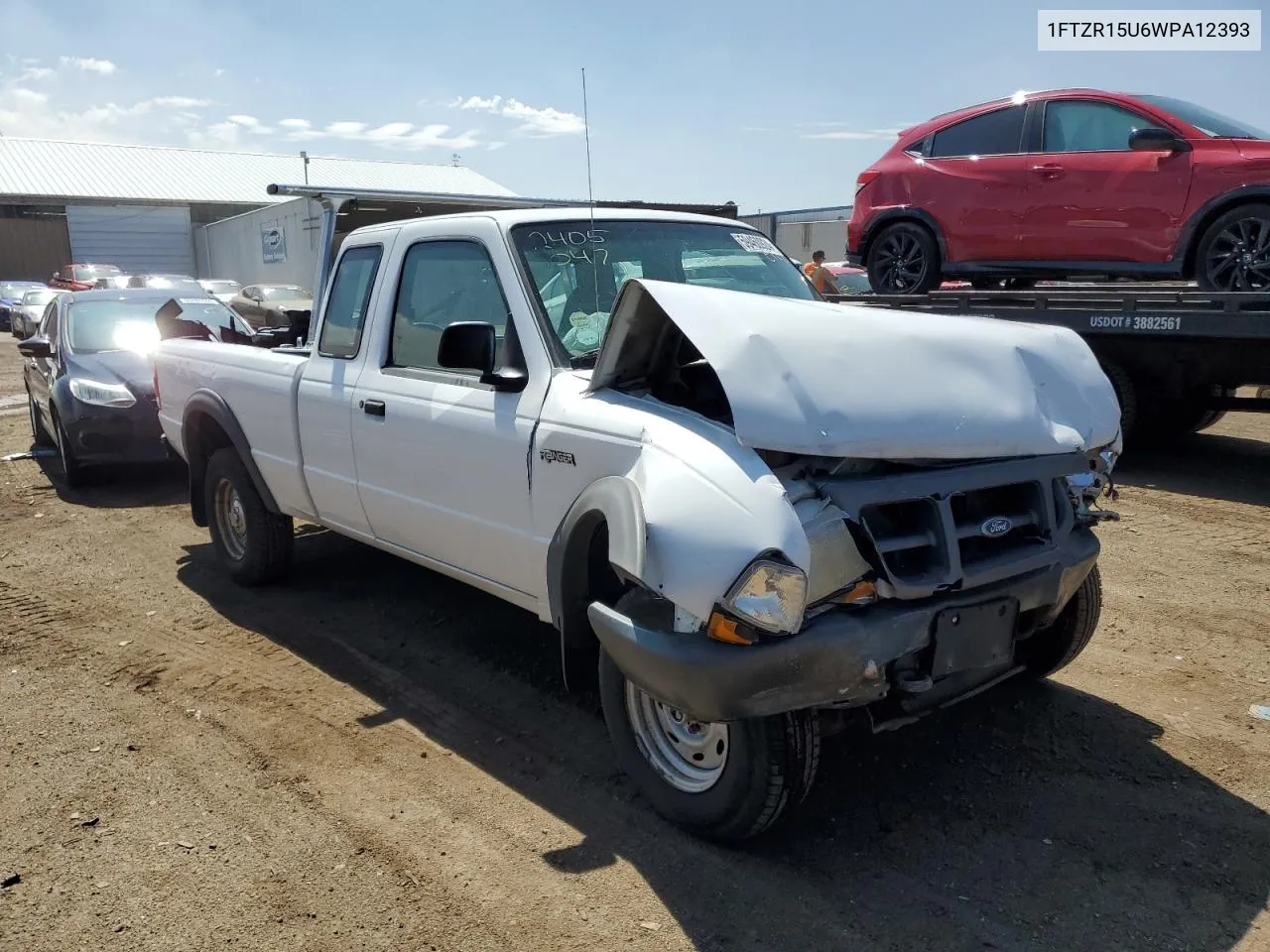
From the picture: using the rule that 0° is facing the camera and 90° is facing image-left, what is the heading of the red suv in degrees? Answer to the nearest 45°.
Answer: approximately 270°

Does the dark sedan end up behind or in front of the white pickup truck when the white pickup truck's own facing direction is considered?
behind

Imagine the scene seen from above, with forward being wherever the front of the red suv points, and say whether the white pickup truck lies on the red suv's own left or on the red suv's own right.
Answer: on the red suv's own right

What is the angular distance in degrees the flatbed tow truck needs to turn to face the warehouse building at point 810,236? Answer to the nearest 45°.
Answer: approximately 90° to its left

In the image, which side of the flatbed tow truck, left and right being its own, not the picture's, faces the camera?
right

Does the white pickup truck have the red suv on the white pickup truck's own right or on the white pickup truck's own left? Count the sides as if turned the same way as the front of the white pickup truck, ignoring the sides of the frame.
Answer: on the white pickup truck's own left

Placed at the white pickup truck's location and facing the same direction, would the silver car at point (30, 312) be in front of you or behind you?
behind

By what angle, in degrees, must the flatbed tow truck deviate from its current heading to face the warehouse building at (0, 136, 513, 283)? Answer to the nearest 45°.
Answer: approximately 135° to its left

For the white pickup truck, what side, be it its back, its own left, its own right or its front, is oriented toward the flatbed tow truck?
left

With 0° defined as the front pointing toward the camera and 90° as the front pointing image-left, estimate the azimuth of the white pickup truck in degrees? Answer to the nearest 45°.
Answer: approximately 315°

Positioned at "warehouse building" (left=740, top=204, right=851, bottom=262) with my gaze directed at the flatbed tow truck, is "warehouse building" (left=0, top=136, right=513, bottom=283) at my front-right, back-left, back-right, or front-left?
front-right
